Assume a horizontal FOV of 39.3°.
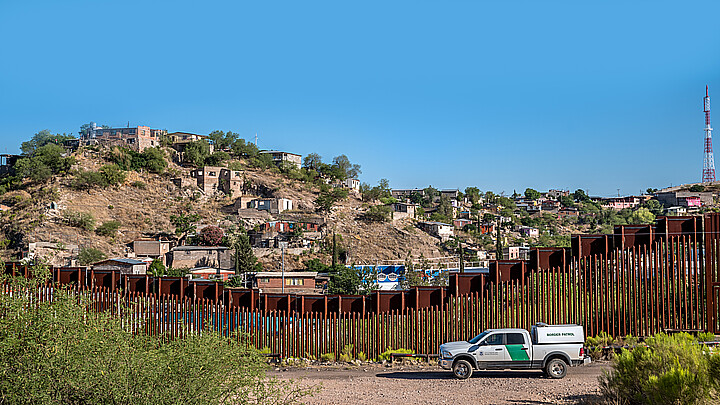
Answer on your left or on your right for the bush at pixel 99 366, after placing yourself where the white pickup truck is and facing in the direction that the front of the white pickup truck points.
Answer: on your left

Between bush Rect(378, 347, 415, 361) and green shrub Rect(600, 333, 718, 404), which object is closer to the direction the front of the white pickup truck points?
the bush

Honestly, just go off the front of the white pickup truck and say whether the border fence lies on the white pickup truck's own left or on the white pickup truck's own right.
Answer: on the white pickup truck's own right

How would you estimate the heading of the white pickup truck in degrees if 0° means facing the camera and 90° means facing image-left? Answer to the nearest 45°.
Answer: approximately 90°

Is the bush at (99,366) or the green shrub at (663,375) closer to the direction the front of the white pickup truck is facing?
the bush

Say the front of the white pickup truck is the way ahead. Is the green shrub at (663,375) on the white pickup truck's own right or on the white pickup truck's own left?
on the white pickup truck's own left

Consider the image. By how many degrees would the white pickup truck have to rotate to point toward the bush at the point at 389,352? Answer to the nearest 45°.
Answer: approximately 45° to its right
